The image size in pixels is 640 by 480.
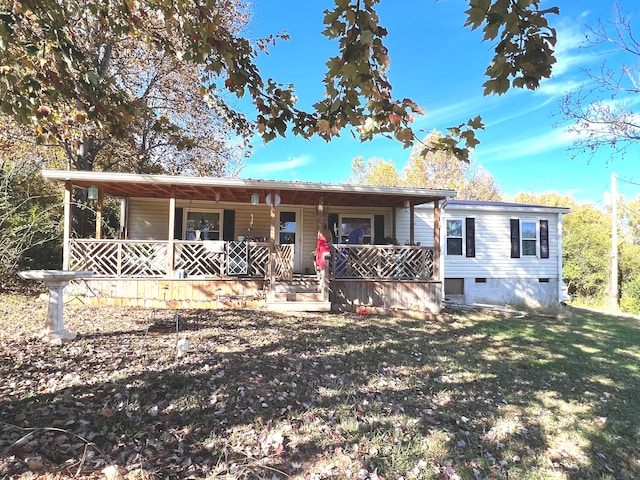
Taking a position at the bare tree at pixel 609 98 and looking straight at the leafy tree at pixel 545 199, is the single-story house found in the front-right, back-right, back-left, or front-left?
front-left

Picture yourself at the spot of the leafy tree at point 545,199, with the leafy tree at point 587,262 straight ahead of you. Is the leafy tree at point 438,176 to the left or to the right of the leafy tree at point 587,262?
right

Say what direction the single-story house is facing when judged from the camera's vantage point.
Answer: facing the viewer
